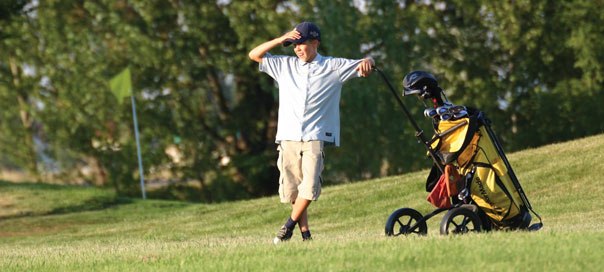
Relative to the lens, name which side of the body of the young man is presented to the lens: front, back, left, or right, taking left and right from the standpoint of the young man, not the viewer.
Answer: front
